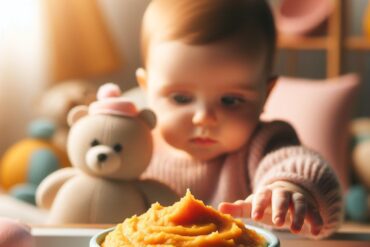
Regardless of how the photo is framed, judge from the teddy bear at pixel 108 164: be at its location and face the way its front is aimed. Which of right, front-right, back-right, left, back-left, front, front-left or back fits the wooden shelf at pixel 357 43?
back-left

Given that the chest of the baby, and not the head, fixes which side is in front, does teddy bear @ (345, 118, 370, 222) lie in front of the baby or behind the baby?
behind

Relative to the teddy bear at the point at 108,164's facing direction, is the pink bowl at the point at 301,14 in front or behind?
behind

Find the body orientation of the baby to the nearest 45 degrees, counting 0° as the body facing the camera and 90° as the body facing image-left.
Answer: approximately 0°

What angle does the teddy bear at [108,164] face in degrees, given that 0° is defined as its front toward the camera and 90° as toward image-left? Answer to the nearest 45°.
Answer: approximately 0°
